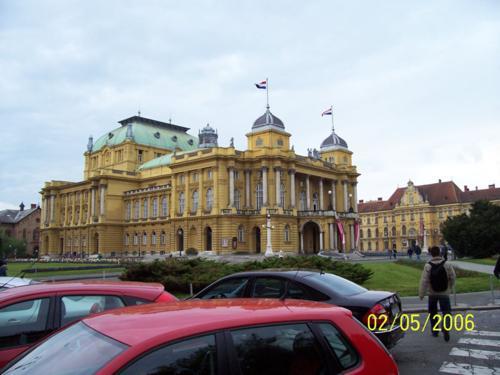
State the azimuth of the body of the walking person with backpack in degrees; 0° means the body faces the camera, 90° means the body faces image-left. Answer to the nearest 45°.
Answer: approximately 180°

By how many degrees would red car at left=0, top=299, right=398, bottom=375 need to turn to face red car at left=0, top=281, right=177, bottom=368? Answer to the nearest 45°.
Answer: approximately 90° to its right

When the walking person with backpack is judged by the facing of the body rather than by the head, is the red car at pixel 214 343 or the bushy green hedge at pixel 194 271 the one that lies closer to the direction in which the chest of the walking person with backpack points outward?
the bushy green hedge

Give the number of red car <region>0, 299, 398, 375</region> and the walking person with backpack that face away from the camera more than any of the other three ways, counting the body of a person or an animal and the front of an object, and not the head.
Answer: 1

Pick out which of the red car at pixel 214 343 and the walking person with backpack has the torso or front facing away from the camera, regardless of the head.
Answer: the walking person with backpack

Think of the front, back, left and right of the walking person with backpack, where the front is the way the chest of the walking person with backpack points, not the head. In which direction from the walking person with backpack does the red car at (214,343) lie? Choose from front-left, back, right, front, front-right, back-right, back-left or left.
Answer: back

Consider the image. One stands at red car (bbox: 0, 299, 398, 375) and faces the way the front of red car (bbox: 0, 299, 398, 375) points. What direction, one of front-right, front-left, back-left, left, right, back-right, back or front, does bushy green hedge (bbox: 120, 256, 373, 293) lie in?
back-right

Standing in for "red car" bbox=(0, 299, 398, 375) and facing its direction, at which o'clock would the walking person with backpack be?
The walking person with backpack is roughly at 6 o'clock from the red car.

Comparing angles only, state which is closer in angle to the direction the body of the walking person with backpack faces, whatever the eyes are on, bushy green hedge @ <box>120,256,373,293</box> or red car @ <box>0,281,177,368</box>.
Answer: the bushy green hedge

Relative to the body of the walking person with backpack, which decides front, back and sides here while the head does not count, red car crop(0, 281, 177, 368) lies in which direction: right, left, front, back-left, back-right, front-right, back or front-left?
back-left

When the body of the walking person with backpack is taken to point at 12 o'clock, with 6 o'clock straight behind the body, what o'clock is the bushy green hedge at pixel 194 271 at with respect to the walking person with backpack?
The bushy green hedge is roughly at 10 o'clock from the walking person with backpack.

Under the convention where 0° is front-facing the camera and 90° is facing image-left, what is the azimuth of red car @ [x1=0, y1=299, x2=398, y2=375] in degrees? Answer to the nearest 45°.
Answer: approximately 45°

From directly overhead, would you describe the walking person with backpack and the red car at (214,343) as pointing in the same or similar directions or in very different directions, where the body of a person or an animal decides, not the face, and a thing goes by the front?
very different directions
